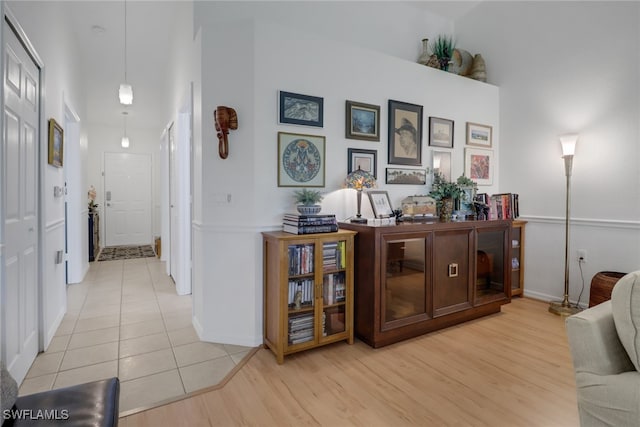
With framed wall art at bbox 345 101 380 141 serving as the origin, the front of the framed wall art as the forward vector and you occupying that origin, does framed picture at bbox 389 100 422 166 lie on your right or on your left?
on your left

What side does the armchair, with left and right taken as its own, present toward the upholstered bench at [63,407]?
front

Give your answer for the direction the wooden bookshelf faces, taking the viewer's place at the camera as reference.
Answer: facing the viewer and to the right of the viewer

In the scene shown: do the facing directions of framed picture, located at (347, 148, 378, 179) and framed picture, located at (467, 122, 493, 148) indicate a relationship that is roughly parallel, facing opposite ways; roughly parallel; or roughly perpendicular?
roughly parallel

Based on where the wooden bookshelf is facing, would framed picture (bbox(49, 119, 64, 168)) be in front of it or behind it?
behind

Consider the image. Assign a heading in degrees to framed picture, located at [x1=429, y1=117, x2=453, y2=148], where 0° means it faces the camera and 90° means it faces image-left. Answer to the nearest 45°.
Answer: approximately 315°

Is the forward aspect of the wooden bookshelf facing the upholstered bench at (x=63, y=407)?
no

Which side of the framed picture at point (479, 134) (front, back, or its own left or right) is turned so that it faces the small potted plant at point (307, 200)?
right

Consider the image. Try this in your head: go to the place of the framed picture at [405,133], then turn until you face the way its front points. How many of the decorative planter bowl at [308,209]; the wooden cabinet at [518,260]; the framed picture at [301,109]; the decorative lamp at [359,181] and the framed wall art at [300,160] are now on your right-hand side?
4

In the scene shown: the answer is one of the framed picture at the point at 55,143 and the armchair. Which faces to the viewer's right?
the framed picture

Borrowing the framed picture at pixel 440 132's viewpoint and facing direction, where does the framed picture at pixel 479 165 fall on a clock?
the framed picture at pixel 479 165 is roughly at 9 o'clock from the framed picture at pixel 440 132.

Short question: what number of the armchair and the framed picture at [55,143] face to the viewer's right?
1

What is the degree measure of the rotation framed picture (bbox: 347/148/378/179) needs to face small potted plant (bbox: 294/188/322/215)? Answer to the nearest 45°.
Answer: approximately 90° to its right

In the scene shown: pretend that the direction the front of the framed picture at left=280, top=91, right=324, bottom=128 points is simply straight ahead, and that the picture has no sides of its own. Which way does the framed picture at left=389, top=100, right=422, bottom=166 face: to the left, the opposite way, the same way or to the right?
the same way

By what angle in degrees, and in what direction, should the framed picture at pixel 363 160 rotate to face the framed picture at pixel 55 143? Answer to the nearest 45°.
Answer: approximately 135° to its right

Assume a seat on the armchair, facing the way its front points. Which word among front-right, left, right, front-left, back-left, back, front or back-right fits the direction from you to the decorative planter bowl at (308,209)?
front-right

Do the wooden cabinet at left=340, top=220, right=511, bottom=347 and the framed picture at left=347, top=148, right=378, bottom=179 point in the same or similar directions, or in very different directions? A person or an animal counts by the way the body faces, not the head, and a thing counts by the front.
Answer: same or similar directions
